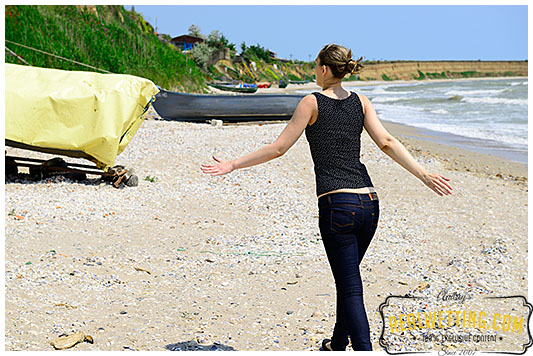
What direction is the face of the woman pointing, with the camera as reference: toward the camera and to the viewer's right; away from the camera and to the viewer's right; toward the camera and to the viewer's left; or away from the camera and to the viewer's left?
away from the camera and to the viewer's left

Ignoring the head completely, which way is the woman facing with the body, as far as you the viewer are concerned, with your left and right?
facing away from the viewer and to the left of the viewer

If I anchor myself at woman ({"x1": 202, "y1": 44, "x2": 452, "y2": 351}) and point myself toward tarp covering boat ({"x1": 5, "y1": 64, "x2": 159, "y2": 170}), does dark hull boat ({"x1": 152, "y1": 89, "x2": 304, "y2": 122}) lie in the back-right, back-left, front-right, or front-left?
front-right

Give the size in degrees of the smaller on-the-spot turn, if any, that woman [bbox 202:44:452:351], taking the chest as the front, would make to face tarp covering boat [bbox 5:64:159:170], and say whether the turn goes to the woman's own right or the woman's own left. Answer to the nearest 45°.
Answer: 0° — they already face it

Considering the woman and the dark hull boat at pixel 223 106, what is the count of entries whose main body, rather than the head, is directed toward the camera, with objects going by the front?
0
